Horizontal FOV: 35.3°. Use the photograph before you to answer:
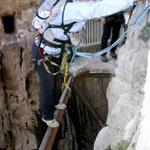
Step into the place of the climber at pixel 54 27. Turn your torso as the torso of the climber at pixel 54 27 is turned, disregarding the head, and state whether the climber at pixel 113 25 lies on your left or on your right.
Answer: on your left

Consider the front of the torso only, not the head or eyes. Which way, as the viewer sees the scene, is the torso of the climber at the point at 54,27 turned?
to the viewer's right
